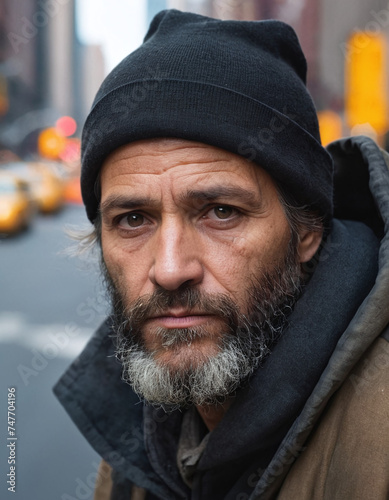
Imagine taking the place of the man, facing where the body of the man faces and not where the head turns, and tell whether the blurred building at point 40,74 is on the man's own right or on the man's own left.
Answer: on the man's own right

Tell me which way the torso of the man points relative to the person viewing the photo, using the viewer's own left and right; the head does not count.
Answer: facing the viewer and to the left of the viewer

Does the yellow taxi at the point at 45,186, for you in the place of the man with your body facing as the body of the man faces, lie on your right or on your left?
on your right
